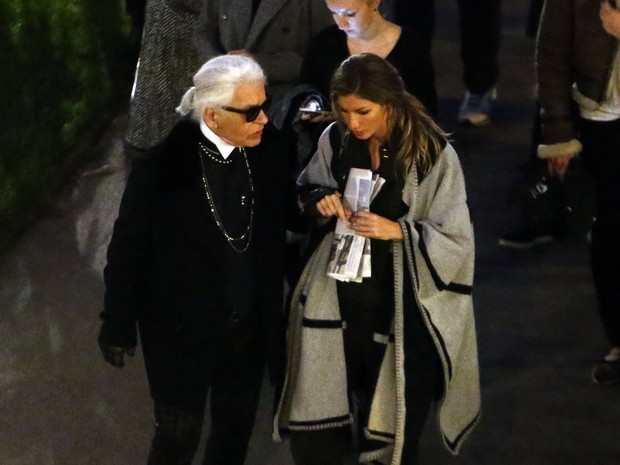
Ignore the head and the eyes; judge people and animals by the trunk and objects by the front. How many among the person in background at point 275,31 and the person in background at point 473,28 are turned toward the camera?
2

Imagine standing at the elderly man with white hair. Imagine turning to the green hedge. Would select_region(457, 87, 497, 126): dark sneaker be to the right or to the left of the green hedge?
right

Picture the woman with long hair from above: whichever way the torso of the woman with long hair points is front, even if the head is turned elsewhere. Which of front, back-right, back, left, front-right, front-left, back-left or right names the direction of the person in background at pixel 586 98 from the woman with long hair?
back

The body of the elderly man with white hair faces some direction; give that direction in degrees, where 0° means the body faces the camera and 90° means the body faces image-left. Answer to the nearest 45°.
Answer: approximately 315°

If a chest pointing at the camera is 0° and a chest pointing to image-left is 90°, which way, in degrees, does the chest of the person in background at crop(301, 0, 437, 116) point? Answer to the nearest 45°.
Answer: approximately 45°

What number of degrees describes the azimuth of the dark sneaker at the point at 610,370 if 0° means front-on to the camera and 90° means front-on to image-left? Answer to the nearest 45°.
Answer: approximately 45°

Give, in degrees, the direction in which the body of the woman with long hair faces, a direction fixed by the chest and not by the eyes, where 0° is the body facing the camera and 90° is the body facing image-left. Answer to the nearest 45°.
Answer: approximately 45°
